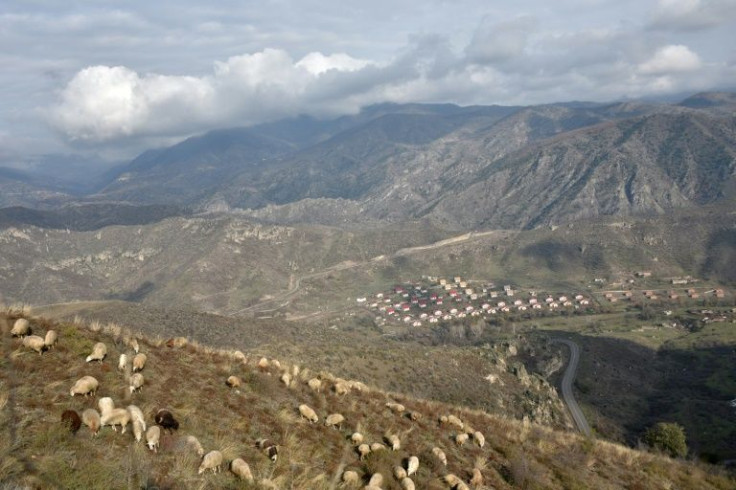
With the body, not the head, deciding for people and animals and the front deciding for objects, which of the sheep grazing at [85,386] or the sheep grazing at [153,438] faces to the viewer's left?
the sheep grazing at [85,386]

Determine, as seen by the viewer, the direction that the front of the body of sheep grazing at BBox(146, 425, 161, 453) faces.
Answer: toward the camera

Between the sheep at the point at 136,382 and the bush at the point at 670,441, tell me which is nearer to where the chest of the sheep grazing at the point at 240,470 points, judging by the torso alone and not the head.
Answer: the bush

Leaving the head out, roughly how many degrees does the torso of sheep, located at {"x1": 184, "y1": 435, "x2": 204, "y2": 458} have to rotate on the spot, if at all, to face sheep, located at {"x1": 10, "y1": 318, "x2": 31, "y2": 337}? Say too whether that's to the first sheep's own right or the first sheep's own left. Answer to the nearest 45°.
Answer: approximately 180°

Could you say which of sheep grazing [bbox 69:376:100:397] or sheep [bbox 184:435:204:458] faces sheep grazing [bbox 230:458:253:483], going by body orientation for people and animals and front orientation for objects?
the sheep

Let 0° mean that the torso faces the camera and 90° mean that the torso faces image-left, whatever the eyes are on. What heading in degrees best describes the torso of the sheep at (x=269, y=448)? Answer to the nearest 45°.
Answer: approximately 315°

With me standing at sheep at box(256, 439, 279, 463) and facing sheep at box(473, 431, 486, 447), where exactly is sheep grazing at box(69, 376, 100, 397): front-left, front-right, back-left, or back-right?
back-left

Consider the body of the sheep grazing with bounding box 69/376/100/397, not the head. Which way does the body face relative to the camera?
to the viewer's left

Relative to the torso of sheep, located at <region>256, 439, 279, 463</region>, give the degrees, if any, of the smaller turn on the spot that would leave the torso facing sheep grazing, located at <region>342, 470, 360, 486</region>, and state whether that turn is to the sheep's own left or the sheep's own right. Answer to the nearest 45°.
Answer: approximately 45° to the sheep's own left

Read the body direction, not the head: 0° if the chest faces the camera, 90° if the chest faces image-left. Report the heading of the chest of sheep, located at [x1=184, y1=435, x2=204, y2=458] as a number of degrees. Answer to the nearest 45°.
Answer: approximately 315°
